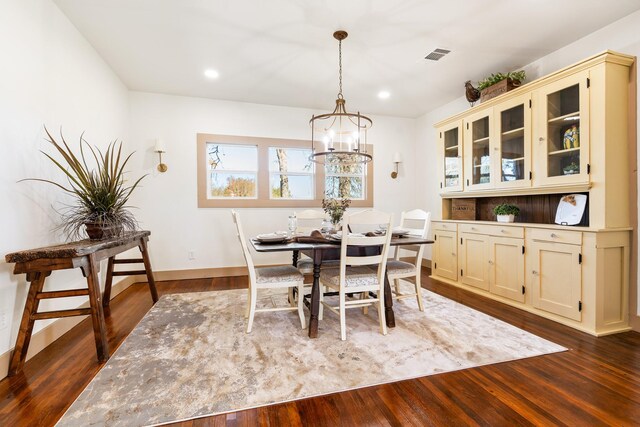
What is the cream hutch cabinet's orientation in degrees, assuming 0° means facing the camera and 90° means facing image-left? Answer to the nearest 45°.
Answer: approximately 45°

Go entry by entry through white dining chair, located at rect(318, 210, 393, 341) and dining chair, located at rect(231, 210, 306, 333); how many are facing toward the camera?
0

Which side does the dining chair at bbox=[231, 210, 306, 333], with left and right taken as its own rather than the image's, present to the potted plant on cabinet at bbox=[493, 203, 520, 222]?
front

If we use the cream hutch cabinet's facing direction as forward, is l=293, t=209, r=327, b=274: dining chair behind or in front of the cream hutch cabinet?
in front

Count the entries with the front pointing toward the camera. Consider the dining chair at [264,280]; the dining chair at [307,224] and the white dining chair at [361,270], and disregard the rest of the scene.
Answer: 1

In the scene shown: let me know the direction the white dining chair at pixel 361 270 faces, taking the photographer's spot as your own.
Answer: facing away from the viewer and to the left of the viewer

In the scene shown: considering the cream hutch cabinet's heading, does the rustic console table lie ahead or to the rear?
ahead

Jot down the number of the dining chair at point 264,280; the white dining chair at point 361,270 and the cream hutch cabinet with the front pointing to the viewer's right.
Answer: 1

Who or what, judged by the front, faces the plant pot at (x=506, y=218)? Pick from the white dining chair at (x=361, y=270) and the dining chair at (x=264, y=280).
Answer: the dining chair

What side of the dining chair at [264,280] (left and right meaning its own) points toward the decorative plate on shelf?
front

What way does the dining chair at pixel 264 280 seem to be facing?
to the viewer's right

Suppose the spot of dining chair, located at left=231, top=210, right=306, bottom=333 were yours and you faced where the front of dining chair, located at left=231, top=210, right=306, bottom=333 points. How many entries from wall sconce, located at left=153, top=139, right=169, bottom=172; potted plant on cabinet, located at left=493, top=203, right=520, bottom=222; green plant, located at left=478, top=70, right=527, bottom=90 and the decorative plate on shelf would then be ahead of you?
3
